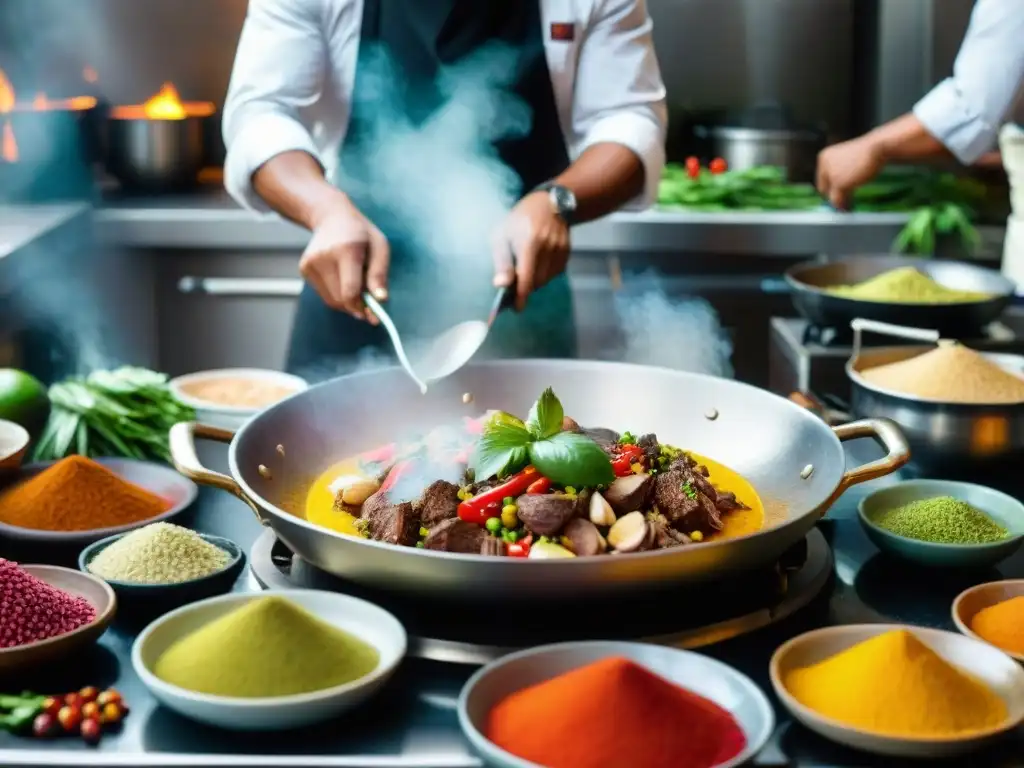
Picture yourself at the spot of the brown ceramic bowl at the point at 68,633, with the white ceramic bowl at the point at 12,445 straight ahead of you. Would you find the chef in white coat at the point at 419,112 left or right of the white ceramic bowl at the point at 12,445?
right

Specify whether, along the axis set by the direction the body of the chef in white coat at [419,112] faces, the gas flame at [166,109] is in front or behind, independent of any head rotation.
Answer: behind

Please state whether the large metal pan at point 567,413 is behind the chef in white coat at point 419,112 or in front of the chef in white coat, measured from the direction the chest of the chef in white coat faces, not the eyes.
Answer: in front

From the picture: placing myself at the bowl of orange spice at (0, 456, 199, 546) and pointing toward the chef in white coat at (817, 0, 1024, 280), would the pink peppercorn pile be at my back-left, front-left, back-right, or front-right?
back-right

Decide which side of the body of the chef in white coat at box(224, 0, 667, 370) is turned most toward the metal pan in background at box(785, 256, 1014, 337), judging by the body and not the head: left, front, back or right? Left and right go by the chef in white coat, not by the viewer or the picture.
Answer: left

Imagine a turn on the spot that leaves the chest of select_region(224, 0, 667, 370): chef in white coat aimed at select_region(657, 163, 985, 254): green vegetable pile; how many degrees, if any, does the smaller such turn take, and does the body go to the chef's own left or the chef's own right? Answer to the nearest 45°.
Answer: approximately 135° to the chef's own left

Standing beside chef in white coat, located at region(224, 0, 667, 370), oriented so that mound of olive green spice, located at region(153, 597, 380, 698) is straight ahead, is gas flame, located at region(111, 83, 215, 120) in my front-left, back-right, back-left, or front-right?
back-right

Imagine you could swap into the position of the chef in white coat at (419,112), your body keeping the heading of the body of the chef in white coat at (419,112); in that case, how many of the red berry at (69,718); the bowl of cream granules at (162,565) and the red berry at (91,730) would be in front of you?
3

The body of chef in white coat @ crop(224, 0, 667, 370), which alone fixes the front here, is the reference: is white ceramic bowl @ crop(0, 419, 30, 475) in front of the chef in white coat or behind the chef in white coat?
in front

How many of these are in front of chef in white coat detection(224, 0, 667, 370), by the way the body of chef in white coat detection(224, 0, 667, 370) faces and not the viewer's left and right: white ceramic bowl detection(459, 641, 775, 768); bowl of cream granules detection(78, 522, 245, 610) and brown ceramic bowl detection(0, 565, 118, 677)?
3

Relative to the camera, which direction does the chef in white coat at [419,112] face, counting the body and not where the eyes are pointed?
toward the camera

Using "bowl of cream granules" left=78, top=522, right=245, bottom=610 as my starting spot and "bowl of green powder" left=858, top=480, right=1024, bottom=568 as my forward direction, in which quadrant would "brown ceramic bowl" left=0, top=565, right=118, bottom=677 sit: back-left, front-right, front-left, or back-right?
back-right

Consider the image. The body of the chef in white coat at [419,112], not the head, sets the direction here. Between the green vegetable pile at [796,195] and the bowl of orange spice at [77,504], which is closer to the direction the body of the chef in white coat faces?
the bowl of orange spice

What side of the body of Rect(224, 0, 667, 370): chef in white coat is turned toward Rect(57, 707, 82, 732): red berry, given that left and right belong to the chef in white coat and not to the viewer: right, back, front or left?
front

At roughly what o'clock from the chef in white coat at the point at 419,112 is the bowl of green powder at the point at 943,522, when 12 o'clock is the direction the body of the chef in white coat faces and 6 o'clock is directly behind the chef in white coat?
The bowl of green powder is roughly at 11 o'clock from the chef in white coat.

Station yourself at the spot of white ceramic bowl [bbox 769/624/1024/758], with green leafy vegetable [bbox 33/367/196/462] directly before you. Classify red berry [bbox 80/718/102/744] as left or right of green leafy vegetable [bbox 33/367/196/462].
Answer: left

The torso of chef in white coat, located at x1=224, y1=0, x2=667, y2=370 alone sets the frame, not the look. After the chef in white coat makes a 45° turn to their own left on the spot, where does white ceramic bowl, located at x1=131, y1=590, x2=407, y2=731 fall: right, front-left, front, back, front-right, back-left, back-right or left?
front-right

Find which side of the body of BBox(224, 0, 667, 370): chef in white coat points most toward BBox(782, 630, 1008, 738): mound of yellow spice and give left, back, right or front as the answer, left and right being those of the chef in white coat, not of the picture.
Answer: front

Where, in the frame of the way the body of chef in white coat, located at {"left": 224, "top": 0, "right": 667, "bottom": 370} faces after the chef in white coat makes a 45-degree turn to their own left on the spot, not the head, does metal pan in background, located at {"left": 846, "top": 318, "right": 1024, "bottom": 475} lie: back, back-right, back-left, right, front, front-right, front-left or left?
front

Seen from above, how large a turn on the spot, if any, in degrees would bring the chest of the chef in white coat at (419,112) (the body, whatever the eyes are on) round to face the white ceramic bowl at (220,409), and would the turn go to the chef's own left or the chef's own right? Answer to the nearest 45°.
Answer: approximately 45° to the chef's own right
